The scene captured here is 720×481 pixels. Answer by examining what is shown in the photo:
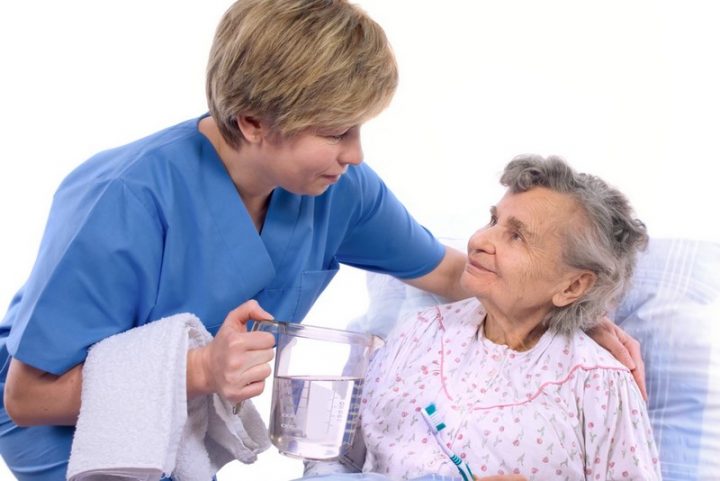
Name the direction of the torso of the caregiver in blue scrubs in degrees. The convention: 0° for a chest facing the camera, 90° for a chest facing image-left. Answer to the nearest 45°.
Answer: approximately 315°

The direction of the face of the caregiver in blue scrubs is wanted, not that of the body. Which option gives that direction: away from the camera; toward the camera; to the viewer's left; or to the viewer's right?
to the viewer's right

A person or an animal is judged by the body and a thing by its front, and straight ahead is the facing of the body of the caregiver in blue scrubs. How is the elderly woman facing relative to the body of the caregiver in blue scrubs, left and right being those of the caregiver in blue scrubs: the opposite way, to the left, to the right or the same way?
to the right

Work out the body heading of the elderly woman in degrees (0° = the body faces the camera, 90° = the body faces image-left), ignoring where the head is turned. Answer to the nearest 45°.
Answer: approximately 45°
